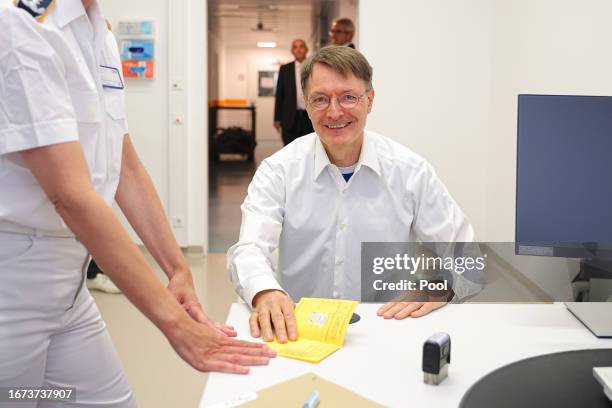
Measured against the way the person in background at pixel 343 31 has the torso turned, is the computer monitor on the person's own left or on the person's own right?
on the person's own left

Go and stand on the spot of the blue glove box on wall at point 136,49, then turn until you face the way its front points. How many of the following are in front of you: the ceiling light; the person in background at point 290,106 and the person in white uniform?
1

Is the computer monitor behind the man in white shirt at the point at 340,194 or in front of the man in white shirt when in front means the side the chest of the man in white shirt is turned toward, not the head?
in front

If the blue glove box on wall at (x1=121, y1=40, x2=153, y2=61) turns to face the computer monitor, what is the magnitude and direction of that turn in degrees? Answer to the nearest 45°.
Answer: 0° — it already faces it

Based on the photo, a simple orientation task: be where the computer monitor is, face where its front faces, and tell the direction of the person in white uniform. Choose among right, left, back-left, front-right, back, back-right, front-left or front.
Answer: front-right

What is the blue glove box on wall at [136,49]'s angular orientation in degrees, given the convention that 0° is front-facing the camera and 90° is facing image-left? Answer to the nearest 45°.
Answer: approximately 0°

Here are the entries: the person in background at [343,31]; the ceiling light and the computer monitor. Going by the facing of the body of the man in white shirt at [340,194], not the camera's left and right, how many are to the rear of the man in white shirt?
2
